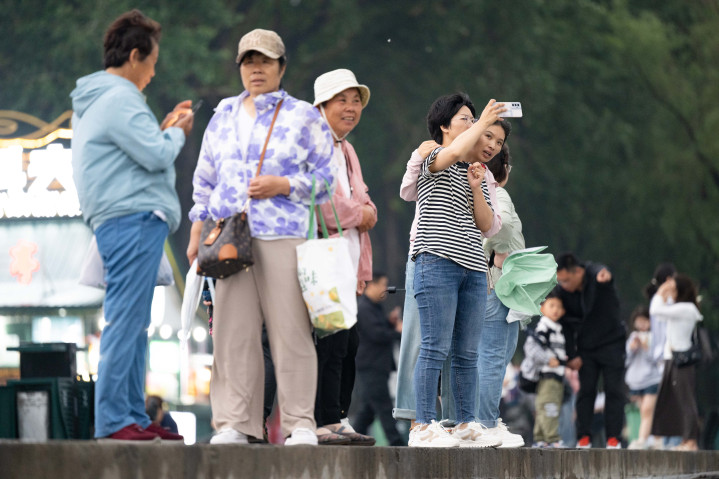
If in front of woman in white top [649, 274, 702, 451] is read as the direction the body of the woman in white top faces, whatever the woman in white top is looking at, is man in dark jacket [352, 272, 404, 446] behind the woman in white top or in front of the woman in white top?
in front

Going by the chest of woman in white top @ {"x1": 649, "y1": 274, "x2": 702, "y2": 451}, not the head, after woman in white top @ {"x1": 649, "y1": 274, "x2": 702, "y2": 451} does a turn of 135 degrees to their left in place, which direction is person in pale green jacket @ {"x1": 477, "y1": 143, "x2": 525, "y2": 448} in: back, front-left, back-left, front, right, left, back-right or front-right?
front-right

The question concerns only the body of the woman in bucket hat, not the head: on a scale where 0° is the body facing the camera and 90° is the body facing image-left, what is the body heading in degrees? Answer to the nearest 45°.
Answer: approximately 315°

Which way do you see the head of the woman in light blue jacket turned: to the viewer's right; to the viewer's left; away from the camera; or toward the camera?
to the viewer's right

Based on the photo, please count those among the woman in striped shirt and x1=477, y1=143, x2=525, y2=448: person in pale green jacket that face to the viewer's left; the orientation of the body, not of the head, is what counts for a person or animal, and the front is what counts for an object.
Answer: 0

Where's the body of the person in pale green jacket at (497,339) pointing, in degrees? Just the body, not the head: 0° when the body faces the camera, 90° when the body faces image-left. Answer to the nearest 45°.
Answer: approximately 315°

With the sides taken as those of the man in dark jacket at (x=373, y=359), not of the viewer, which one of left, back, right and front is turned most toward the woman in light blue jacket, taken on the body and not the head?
right

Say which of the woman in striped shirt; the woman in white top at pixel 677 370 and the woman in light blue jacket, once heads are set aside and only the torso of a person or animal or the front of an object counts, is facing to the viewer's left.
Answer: the woman in white top

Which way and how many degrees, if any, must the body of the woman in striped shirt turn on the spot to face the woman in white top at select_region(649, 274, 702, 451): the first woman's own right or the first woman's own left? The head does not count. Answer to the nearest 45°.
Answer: approximately 135° to the first woman's own left

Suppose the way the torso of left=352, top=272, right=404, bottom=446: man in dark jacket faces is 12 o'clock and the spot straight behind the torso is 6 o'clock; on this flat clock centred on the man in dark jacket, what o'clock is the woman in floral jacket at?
The woman in floral jacket is roughly at 3 o'clock from the man in dark jacket.

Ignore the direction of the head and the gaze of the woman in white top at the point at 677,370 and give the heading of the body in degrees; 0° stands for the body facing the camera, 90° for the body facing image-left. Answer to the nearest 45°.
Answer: approximately 90°
